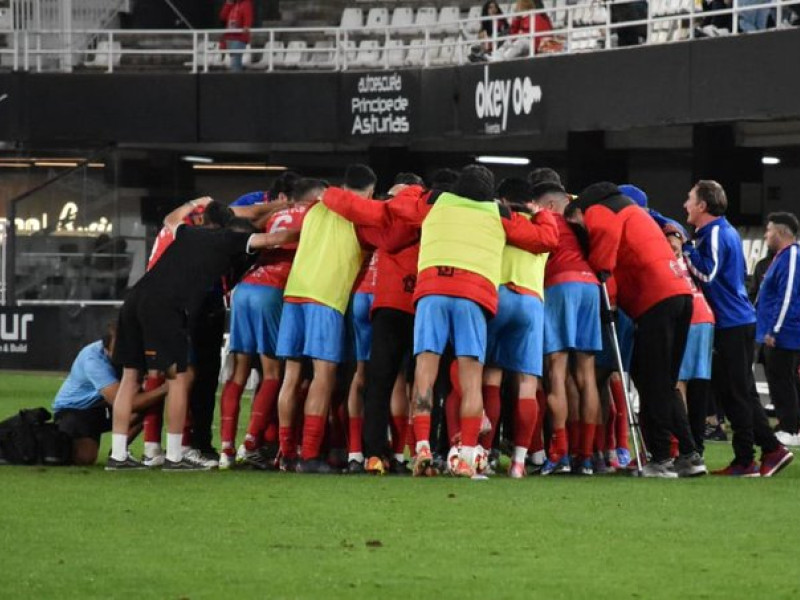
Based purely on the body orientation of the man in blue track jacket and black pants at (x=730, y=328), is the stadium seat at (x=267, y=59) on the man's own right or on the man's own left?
on the man's own right

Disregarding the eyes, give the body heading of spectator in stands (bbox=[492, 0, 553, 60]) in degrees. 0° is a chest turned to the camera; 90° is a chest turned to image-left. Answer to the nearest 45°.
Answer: approximately 45°

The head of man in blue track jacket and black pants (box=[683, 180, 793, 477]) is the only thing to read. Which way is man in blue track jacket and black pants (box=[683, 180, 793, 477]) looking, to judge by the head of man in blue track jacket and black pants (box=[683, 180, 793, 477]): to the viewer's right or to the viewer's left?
to the viewer's left

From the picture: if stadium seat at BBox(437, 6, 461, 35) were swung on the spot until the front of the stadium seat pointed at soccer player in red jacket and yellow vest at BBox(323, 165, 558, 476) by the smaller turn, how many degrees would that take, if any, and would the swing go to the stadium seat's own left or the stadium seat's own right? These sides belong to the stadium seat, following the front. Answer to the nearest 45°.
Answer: approximately 45° to the stadium seat's own left

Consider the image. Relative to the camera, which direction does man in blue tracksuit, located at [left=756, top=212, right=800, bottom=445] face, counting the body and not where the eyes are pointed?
to the viewer's left

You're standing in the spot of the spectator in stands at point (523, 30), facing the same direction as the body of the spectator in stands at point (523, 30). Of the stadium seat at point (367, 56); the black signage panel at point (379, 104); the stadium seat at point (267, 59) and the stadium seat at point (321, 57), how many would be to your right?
4

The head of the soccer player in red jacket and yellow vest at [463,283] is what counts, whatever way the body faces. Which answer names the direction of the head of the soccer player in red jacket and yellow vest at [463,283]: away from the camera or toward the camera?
away from the camera

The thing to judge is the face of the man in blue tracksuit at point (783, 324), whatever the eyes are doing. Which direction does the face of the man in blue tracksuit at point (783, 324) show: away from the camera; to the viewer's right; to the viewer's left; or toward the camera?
to the viewer's left

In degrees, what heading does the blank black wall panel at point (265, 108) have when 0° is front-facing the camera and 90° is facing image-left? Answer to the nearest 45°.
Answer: approximately 0°

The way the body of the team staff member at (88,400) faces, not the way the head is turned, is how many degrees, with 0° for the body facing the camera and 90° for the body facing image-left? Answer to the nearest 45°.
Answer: approximately 270°

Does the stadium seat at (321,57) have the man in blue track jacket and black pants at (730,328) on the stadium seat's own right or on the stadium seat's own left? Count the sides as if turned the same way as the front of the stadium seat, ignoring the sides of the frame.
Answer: on the stadium seat's own left

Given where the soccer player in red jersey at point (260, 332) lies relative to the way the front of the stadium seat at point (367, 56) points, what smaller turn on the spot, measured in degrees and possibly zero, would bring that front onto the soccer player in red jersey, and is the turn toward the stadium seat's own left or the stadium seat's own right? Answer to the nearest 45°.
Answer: approximately 45° to the stadium seat's own left

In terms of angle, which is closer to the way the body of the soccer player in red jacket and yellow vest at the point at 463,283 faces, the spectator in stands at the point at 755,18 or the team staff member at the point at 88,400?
the spectator in stands

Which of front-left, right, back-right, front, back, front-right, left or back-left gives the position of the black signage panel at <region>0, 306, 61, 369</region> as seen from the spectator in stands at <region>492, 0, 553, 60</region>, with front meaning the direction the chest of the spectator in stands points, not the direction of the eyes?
front-right
